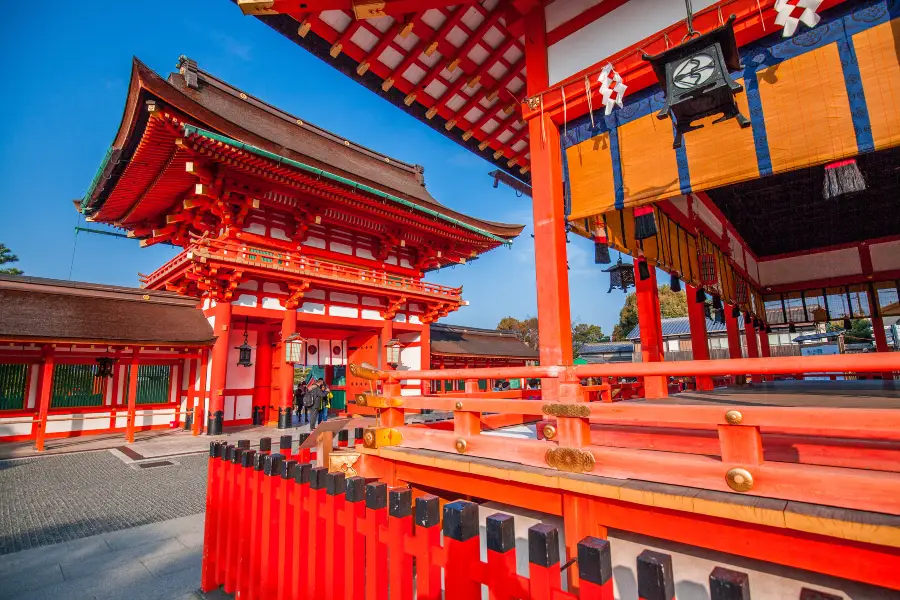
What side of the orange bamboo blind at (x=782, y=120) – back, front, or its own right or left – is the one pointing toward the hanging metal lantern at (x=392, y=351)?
right

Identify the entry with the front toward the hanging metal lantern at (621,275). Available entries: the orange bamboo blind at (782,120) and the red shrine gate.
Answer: the red shrine gate

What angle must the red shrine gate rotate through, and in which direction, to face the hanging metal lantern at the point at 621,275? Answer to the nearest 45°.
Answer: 0° — it already faces it

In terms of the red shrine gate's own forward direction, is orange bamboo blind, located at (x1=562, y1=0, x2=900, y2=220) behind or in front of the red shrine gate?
in front

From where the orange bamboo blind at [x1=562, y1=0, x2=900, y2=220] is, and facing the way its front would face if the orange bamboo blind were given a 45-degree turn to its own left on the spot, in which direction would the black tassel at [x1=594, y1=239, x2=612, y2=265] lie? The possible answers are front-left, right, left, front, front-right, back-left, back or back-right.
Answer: back-right

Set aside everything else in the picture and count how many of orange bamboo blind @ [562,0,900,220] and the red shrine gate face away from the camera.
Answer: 0

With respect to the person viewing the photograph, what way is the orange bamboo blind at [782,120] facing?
facing the viewer and to the left of the viewer

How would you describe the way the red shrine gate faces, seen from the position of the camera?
facing the viewer and to the right of the viewer

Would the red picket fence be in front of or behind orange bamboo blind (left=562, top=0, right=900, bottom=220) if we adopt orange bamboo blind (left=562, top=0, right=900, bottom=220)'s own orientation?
in front

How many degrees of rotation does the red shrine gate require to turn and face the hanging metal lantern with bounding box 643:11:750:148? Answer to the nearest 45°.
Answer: approximately 45° to its right

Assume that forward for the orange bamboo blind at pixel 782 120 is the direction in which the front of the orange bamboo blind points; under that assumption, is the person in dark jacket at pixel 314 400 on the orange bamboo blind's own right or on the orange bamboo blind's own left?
on the orange bamboo blind's own right

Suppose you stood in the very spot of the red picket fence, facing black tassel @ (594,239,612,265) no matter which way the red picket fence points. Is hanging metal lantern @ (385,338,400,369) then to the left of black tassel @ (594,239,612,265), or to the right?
left
